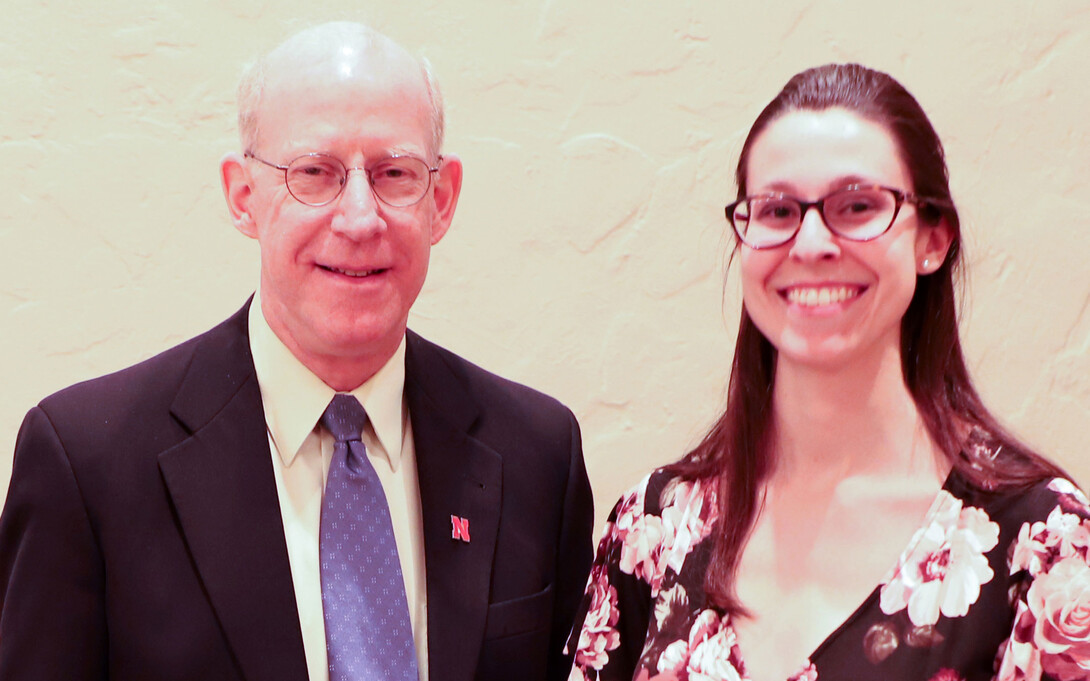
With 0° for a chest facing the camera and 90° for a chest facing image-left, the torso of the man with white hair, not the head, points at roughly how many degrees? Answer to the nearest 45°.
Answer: approximately 0°

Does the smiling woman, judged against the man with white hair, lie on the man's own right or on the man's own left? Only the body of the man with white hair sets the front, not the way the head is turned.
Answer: on the man's own left

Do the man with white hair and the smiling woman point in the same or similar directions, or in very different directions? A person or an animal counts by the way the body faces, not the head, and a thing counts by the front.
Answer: same or similar directions

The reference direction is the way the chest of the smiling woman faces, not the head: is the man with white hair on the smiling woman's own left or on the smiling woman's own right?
on the smiling woman's own right

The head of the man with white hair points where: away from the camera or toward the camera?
toward the camera

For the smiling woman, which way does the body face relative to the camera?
toward the camera
